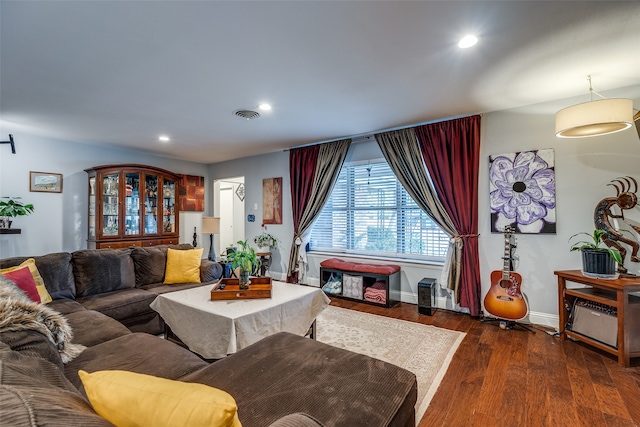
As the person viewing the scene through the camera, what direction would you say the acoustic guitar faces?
facing the viewer

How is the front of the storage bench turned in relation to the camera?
facing the viewer and to the left of the viewer

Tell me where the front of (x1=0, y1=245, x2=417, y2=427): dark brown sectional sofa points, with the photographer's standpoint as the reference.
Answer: facing away from the viewer and to the right of the viewer

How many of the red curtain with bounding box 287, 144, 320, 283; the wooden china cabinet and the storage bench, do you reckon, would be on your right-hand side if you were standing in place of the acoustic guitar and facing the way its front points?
3

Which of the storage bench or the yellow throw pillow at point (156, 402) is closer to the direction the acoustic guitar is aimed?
the yellow throw pillow

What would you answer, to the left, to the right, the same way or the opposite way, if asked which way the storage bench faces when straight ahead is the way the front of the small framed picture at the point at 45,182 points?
to the right

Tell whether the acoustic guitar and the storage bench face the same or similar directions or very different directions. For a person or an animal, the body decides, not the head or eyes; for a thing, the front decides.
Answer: same or similar directions

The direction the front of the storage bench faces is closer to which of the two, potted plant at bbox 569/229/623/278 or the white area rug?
the white area rug

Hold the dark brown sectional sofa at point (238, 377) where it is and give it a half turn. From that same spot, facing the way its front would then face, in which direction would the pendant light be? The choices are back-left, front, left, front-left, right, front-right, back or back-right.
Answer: back-left

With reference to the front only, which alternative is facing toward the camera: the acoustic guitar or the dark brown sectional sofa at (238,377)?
the acoustic guitar

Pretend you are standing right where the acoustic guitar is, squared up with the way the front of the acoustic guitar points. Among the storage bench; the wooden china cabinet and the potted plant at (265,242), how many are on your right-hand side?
3

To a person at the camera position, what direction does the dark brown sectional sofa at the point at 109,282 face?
facing the viewer and to the right of the viewer

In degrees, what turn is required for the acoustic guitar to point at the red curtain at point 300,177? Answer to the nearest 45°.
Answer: approximately 90° to its right

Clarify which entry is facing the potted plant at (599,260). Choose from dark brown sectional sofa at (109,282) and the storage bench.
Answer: the dark brown sectional sofa

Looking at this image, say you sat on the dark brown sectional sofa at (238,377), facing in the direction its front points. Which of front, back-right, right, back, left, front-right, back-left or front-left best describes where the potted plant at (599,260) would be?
front-right
